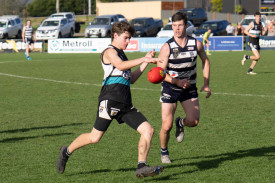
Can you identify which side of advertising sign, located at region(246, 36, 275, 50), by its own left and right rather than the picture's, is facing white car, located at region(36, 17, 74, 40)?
right

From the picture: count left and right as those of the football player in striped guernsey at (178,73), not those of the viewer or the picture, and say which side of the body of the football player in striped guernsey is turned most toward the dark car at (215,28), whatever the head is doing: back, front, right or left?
back

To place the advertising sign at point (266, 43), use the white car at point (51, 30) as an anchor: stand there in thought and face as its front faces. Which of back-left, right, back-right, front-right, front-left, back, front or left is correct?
left

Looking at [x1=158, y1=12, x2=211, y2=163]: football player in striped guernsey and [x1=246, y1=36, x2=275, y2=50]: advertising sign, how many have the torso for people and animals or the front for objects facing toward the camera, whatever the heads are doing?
2

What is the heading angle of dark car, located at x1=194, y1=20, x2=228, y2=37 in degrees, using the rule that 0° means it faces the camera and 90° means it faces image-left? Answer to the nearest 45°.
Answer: approximately 45°

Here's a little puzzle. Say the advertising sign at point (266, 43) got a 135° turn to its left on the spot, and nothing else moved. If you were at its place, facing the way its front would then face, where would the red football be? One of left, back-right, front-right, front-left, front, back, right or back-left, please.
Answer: back-right

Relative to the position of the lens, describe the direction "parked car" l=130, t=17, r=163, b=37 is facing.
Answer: facing the viewer and to the left of the viewer

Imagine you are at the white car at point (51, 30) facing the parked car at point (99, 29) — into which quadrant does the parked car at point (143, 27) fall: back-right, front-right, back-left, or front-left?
front-left

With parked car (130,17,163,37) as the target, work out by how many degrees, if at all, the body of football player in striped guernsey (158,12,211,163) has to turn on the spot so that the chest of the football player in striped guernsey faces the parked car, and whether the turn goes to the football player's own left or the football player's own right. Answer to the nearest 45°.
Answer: approximately 180°

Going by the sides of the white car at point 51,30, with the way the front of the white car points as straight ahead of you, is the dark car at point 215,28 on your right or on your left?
on your left

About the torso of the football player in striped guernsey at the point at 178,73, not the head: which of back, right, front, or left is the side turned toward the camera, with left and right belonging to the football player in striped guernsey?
front

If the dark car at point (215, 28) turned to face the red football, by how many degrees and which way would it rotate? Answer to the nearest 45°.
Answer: approximately 45° to its left

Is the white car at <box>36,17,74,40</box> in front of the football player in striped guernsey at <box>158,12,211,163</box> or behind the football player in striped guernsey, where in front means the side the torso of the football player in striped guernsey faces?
behind
